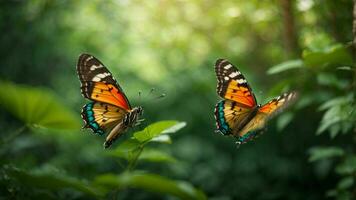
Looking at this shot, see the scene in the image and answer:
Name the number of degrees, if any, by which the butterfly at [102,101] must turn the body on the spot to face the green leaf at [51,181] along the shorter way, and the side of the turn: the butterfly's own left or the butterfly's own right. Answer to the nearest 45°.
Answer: approximately 90° to the butterfly's own right

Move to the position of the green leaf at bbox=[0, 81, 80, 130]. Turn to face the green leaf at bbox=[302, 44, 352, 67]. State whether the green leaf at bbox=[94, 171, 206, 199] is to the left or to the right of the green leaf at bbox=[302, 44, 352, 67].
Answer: right

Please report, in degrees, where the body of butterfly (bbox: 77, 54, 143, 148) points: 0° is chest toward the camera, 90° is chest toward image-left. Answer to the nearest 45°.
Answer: approximately 270°

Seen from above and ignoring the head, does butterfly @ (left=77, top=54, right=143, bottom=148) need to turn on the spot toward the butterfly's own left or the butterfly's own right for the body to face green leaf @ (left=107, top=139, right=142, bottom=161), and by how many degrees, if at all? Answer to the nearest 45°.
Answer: approximately 45° to the butterfly's own right

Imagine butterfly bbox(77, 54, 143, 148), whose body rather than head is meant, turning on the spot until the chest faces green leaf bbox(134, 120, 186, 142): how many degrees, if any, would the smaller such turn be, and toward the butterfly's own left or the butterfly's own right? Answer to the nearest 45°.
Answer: approximately 45° to the butterfly's own right
